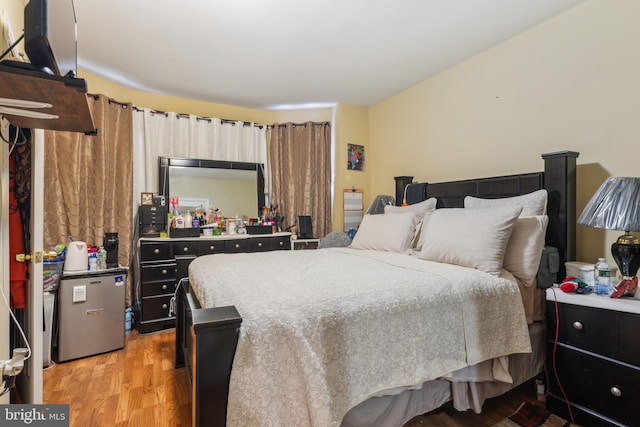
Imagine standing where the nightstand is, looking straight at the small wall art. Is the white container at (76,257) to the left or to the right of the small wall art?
left

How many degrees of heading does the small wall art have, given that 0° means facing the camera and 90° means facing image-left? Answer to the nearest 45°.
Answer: approximately 0°

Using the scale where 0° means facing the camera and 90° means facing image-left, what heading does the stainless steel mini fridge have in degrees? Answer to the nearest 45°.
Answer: approximately 315°

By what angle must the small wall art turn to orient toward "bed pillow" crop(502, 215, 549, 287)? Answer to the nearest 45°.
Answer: approximately 45° to its left

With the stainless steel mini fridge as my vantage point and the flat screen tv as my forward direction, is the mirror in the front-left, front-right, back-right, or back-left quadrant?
back-left

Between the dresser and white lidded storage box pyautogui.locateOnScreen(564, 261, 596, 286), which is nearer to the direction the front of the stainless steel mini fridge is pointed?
the white lidded storage box

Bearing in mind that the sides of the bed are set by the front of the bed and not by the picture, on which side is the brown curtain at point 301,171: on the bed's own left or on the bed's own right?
on the bed's own right

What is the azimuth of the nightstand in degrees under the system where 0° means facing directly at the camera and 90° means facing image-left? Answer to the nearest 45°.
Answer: approximately 45°

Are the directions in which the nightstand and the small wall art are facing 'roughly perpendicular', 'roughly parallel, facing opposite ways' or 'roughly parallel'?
roughly perpendicular
